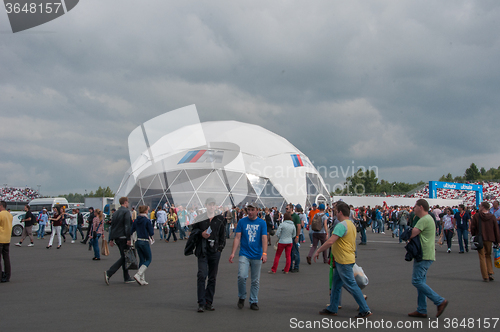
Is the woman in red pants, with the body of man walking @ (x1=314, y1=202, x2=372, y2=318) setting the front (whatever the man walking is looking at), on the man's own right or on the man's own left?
on the man's own right

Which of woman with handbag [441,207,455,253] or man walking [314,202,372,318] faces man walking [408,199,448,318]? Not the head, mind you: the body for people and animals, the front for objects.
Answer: the woman with handbag

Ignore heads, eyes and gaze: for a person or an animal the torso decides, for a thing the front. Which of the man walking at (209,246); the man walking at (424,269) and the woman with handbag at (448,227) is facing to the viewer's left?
the man walking at (424,269)

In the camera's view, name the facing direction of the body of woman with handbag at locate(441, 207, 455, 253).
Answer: toward the camera

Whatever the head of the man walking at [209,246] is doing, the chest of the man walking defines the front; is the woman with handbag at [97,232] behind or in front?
behind

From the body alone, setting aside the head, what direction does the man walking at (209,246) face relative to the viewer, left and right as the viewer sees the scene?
facing the viewer

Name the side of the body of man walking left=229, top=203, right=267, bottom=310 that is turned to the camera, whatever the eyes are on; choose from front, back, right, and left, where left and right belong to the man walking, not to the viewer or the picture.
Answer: front

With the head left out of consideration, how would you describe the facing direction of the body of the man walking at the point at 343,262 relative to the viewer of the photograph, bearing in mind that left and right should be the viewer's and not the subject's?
facing to the left of the viewer

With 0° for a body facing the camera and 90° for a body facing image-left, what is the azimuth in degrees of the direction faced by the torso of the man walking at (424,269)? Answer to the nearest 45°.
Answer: approximately 90°
